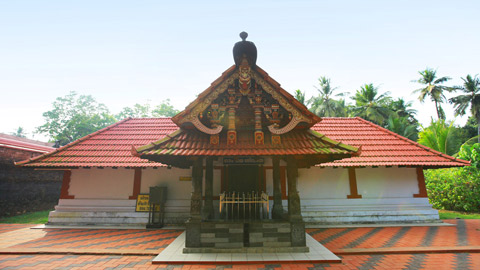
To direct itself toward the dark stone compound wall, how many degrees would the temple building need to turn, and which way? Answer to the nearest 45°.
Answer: approximately 90° to its right

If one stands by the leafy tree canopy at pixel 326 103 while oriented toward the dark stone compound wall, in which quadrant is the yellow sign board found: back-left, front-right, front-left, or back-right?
front-left

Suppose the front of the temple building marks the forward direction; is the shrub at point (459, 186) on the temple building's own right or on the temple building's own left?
on the temple building's own left

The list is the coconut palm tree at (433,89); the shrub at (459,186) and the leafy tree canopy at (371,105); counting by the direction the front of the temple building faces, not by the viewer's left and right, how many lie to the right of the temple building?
0

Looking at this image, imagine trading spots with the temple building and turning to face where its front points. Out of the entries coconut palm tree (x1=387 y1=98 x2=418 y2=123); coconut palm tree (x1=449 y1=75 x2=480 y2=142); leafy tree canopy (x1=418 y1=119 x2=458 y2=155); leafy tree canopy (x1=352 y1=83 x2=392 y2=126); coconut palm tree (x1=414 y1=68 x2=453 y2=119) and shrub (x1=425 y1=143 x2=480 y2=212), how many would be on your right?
0

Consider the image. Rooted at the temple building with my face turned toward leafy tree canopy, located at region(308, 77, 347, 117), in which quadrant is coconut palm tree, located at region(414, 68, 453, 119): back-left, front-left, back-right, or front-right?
front-right

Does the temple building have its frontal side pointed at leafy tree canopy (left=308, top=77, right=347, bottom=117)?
no

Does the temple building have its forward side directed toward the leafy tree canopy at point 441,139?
no

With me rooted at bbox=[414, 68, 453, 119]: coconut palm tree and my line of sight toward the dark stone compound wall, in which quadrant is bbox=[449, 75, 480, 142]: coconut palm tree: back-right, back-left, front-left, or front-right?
back-left

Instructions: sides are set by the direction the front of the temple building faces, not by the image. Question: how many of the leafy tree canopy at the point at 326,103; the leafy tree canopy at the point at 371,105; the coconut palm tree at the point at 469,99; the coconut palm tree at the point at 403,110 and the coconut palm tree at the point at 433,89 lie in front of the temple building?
0

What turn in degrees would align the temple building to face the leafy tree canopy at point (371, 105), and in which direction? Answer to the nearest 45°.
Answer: approximately 135° to its left

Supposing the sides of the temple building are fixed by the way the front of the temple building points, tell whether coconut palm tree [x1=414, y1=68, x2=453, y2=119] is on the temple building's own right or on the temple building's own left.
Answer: on the temple building's own left

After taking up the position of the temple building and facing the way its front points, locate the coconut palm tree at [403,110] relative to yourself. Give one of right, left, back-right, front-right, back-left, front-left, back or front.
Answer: back-left

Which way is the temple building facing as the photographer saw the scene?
facing the viewer

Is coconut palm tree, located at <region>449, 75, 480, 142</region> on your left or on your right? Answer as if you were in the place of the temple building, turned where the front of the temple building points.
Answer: on your left
